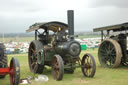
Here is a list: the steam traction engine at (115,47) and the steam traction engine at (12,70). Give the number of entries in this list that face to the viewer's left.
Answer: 0

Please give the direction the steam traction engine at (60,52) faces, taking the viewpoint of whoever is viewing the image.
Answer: facing the viewer and to the right of the viewer

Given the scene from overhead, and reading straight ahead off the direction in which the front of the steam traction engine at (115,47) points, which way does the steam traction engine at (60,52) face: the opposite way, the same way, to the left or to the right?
the same way

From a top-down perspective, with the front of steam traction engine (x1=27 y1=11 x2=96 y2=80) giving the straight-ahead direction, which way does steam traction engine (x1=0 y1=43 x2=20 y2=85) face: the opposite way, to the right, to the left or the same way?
the same way

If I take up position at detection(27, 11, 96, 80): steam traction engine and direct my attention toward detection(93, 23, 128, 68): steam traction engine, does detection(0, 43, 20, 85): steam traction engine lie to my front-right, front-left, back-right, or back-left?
back-right

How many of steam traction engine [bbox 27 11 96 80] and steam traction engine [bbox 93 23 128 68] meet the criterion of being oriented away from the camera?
0

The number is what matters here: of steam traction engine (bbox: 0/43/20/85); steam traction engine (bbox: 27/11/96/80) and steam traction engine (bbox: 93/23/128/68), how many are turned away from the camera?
0

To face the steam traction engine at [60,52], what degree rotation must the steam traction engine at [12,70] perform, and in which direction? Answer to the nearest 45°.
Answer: approximately 90° to its left

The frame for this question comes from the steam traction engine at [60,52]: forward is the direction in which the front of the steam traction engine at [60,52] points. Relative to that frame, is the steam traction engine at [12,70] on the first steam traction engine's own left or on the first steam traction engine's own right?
on the first steam traction engine's own right
